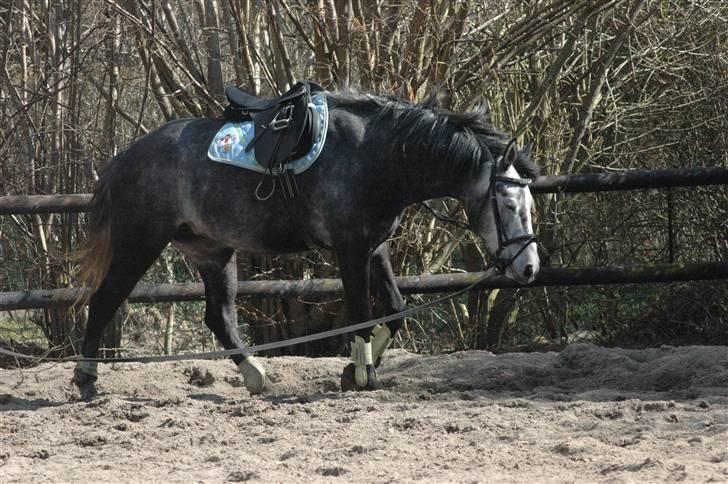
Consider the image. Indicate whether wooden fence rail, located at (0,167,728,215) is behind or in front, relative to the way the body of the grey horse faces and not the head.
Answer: in front

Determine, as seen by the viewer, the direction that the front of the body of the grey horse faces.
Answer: to the viewer's right

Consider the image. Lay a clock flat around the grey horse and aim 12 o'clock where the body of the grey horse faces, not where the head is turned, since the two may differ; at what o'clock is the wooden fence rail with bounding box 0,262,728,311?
The wooden fence rail is roughly at 10 o'clock from the grey horse.
